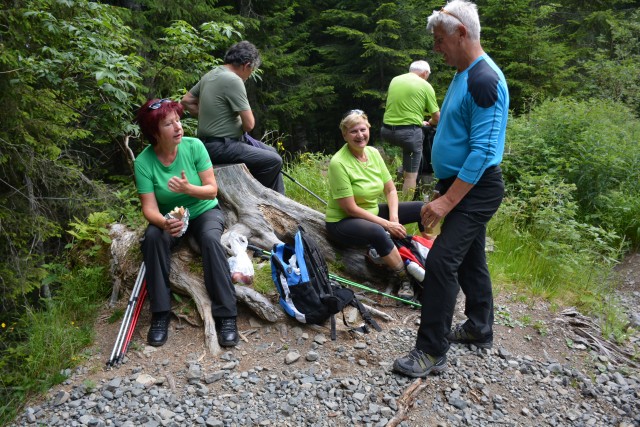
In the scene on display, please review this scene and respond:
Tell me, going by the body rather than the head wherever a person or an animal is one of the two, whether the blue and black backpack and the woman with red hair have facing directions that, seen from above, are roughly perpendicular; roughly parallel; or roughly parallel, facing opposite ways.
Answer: roughly perpendicular

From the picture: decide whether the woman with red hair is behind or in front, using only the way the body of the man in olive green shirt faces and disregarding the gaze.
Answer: behind

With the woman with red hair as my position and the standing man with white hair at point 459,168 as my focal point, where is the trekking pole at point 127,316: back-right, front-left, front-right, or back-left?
back-right

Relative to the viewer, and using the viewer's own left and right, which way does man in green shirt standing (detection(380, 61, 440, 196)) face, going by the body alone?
facing away from the viewer and to the right of the viewer

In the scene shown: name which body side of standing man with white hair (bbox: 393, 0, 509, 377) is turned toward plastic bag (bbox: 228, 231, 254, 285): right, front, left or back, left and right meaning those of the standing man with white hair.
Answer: front

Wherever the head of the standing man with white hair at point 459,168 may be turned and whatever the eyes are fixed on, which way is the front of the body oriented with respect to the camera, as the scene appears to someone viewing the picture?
to the viewer's left

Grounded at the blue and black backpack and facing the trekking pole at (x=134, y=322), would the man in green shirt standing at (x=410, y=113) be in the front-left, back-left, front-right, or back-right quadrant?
back-right

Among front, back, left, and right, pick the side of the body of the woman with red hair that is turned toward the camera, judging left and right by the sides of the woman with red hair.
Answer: front

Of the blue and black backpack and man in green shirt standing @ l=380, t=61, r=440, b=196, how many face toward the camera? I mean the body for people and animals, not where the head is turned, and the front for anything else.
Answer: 0

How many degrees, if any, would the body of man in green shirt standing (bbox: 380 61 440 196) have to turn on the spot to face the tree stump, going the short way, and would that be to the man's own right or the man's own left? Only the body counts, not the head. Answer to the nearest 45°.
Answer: approximately 180°

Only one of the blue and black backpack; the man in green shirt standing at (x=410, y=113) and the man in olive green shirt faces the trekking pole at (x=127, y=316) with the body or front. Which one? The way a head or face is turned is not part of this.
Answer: the blue and black backpack

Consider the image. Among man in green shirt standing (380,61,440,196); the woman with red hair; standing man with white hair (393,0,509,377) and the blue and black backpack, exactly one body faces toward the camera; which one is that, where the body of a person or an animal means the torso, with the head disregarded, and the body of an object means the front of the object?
the woman with red hair

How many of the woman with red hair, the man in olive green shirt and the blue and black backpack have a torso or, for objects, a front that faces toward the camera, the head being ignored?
1

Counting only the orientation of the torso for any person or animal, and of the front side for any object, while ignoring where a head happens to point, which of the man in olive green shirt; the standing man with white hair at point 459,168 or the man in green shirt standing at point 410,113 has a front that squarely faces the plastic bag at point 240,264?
the standing man with white hair

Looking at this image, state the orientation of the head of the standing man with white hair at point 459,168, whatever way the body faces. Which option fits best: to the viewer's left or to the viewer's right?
to the viewer's left
